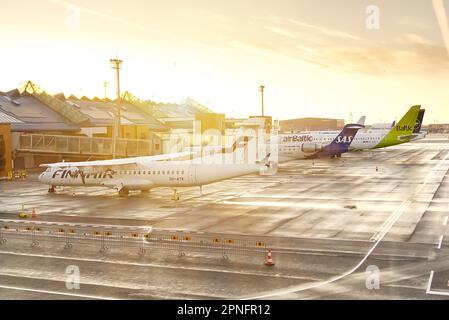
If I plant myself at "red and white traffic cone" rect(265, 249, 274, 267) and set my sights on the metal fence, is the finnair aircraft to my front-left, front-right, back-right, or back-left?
front-right

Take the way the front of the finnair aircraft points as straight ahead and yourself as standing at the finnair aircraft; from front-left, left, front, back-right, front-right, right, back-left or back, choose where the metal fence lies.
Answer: left

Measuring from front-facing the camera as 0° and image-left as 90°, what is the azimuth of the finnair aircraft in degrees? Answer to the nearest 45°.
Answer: approximately 90°

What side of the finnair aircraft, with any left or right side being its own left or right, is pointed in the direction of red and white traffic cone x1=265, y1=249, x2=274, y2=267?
left
